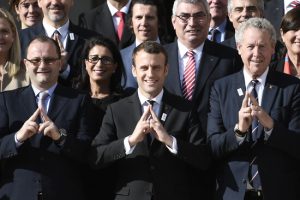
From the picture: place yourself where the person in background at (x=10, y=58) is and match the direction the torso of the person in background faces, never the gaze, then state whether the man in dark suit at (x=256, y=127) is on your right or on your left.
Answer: on your left

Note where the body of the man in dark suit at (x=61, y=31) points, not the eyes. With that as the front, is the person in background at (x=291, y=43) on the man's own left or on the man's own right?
on the man's own left

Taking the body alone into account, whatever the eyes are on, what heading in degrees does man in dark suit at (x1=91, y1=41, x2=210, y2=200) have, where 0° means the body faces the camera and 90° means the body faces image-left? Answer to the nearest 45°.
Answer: approximately 0°

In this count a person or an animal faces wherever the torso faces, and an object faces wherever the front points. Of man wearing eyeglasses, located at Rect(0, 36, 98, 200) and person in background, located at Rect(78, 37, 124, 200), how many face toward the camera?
2
